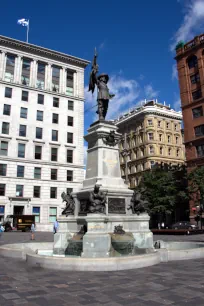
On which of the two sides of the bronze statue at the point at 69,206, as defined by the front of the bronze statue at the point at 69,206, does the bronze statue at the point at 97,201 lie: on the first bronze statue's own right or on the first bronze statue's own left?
on the first bronze statue's own left

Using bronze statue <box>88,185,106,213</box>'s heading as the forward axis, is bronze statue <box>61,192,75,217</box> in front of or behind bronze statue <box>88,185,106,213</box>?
behind

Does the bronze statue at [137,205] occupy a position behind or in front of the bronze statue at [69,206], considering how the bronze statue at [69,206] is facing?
behind

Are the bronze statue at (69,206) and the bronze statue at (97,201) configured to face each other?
no

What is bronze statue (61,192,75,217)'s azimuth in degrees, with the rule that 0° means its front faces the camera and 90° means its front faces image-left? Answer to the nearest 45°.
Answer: approximately 90°

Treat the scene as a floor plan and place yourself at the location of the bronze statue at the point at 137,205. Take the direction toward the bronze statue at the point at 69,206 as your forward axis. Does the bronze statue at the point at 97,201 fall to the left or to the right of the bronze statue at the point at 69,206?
left

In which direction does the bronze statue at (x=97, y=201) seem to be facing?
toward the camera

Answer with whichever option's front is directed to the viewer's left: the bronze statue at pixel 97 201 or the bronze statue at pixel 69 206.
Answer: the bronze statue at pixel 69 206

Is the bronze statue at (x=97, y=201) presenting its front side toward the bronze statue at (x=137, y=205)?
no
